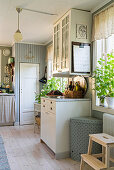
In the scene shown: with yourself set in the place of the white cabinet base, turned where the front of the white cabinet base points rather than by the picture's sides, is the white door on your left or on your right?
on your right

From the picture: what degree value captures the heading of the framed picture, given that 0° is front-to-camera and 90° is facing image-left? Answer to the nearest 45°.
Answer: approximately 0°
